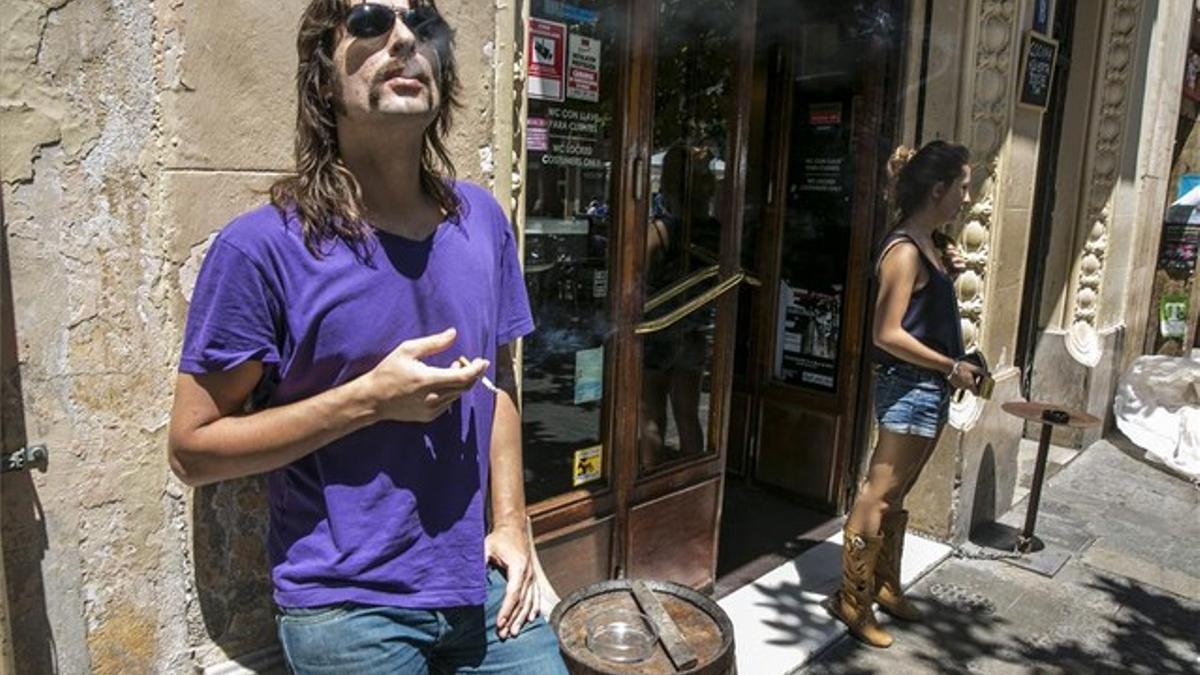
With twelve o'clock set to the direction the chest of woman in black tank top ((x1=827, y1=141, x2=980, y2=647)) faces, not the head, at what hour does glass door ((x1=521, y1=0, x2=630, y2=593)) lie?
The glass door is roughly at 5 o'clock from the woman in black tank top.

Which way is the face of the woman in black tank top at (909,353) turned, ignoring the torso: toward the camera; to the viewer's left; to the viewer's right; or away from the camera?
to the viewer's right

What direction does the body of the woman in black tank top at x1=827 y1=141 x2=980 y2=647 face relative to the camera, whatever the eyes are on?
to the viewer's right

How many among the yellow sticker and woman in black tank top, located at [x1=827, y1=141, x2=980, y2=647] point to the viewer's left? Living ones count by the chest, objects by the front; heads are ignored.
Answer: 0

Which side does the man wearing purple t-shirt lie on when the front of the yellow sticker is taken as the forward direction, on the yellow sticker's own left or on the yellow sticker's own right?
on the yellow sticker's own right

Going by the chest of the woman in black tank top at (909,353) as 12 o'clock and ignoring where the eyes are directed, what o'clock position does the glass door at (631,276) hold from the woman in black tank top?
The glass door is roughly at 5 o'clock from the woman in black tank top.

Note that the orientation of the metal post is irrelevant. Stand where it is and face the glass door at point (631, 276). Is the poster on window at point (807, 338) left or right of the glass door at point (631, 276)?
right
